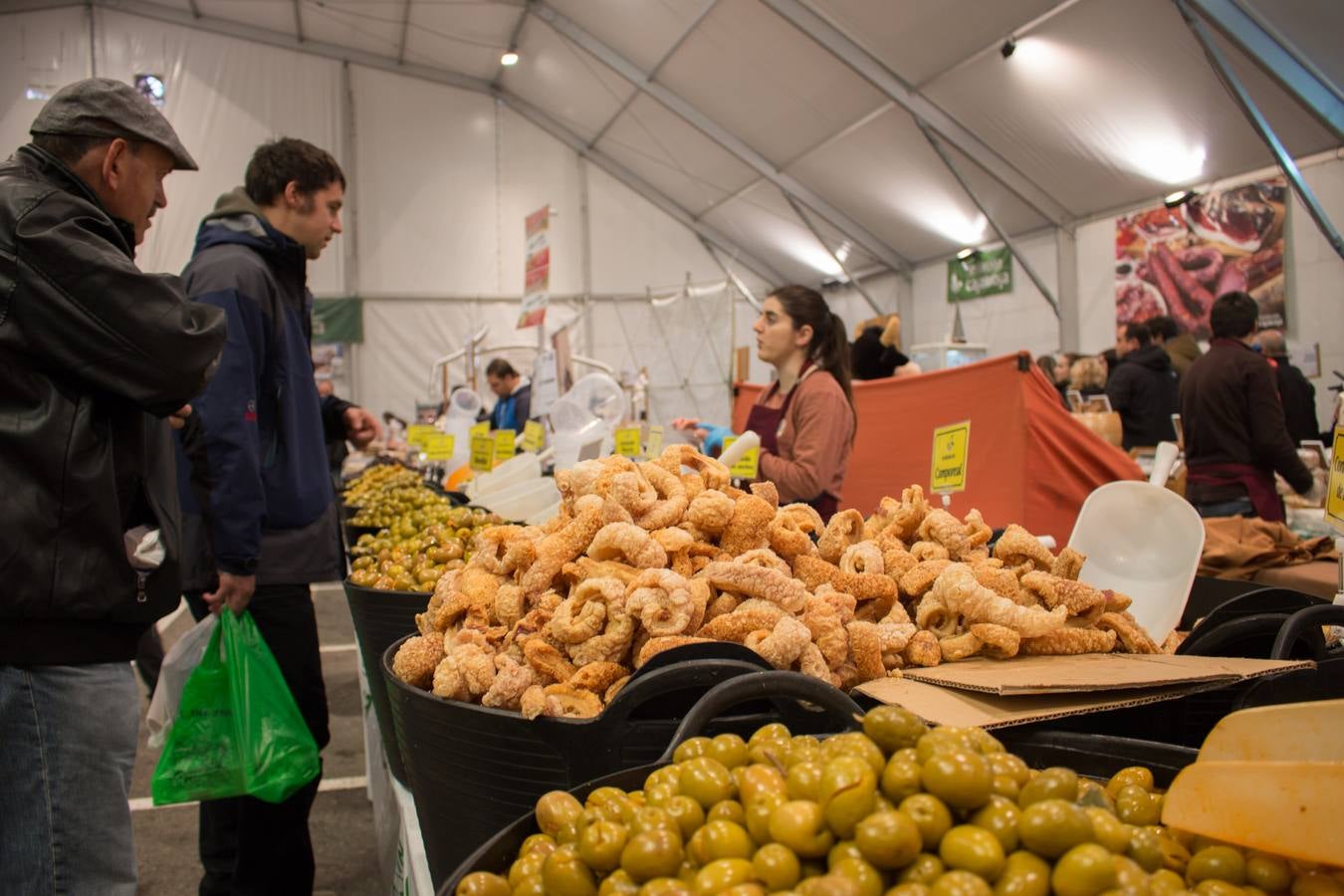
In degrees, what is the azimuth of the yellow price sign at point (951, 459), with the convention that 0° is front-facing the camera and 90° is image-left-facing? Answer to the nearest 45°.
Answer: approximately 45°

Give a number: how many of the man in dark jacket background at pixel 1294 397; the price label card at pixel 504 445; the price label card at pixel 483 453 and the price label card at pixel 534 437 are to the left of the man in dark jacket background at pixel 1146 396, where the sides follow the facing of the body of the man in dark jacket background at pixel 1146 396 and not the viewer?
3

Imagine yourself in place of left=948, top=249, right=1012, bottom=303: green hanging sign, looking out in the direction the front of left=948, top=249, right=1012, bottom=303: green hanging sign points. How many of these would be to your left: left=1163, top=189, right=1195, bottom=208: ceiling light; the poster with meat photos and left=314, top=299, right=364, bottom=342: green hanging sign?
2

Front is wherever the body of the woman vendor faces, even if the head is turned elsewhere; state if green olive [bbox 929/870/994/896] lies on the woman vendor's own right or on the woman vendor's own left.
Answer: on the woman vendor's own left

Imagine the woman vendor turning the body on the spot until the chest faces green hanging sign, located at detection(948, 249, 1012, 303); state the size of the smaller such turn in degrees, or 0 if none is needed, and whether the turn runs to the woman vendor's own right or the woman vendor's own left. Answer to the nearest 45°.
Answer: approximately 90° to the woman vendor's own right

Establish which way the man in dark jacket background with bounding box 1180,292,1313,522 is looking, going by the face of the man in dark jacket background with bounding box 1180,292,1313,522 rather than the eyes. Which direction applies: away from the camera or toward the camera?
away from the camera

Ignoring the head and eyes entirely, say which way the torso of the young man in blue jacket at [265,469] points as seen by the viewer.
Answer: to the viewer's right

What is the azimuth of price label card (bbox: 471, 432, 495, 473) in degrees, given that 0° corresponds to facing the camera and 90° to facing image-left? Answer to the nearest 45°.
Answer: approximately 0°

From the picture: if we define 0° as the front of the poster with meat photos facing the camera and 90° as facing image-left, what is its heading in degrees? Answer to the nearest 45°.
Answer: approximately 45°

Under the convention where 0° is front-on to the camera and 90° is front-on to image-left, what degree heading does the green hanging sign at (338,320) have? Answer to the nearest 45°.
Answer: approximately 0°

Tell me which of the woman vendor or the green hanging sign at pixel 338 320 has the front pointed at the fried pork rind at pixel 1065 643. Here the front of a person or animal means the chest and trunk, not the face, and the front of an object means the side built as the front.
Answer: the green hanging sign

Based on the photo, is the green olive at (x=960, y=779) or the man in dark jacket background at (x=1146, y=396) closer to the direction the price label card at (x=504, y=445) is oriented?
the green olive
